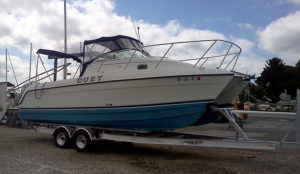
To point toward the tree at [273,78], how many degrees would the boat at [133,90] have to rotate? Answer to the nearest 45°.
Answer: approximately 90° to its left
